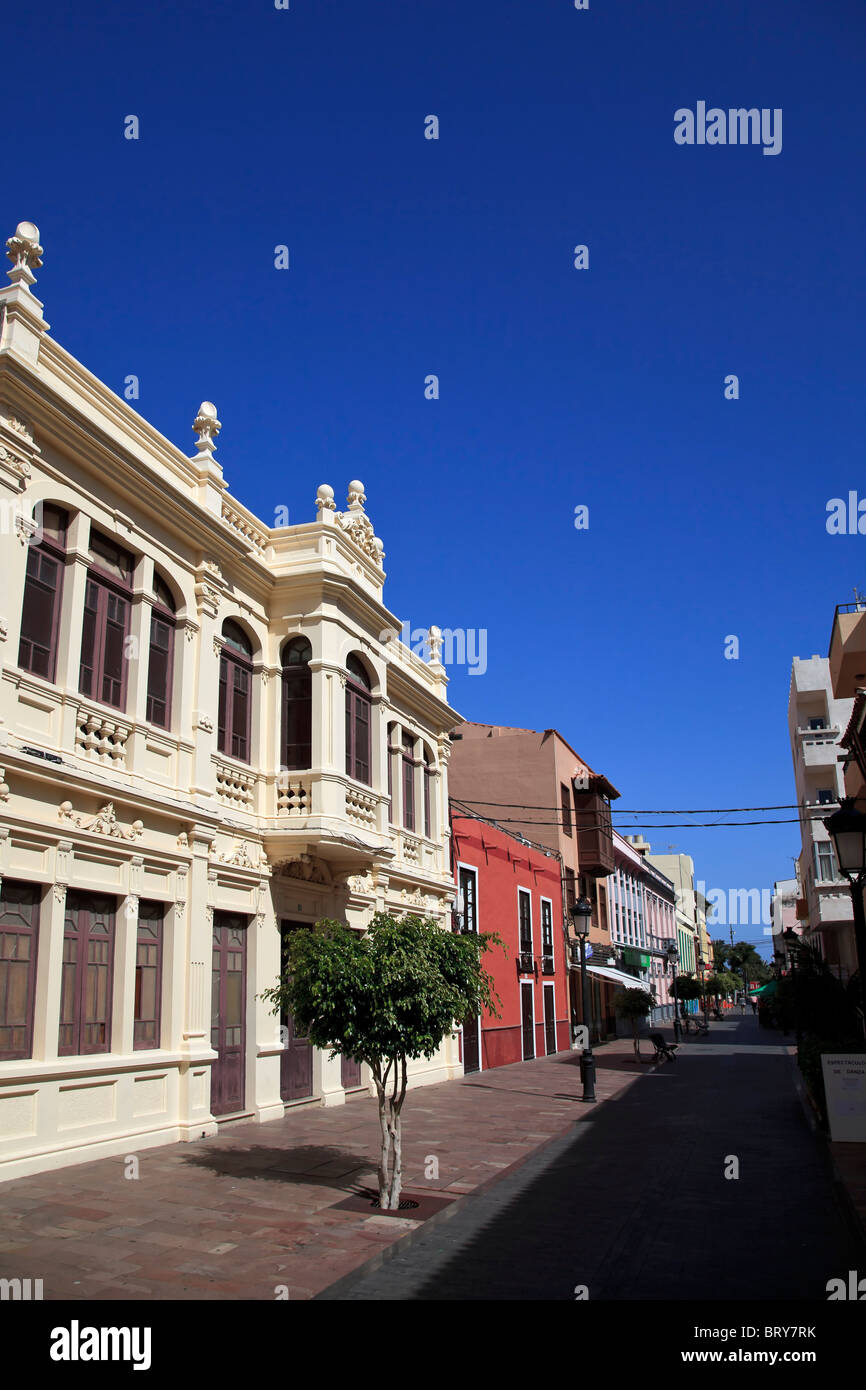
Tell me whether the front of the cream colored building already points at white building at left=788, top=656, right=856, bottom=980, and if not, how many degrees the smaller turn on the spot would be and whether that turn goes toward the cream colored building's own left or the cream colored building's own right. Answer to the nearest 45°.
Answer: approximately 90° to the cream colored building's own left

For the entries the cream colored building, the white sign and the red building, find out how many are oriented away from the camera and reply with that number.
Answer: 0

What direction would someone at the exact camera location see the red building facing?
facing the viewer and to the right of the viewer

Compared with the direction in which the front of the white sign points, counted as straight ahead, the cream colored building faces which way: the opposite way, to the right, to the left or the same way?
to the left

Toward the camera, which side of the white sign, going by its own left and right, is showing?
front

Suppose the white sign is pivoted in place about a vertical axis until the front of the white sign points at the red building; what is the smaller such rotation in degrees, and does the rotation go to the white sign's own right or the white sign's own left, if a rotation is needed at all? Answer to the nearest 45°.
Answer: approximately 135° to the white sign's own right

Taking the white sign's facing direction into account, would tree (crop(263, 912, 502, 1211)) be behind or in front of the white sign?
in front

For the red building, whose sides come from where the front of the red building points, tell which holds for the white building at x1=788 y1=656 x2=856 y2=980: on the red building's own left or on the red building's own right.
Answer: on the red building's own left

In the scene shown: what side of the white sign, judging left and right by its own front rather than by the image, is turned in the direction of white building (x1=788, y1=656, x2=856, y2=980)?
back

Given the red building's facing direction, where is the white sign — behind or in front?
in front

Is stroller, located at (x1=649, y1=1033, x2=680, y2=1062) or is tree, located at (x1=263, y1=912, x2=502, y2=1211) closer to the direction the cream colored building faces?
the tree

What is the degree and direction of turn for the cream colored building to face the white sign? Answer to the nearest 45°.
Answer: approximately 45° to its left

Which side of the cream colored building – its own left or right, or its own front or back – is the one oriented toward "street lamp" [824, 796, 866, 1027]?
front

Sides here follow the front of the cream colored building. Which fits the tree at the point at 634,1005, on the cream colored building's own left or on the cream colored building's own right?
on the cream colored building's own left

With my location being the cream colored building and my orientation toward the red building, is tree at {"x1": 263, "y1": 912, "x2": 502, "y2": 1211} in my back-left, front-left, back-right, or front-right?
back-right
